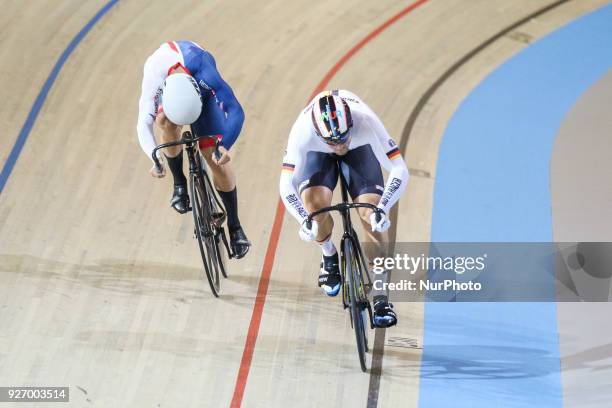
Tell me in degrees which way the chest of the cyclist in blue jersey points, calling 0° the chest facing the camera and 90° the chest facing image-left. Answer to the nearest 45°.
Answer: approximately 0°

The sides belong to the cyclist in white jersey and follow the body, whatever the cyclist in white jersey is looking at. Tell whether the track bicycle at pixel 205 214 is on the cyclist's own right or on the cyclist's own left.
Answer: on the cyclist's own right

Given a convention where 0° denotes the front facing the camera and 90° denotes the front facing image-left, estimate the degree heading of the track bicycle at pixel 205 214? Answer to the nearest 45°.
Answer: approximately 0°

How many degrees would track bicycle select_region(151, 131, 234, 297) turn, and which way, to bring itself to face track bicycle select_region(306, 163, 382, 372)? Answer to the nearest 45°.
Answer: approximately 45° to its left

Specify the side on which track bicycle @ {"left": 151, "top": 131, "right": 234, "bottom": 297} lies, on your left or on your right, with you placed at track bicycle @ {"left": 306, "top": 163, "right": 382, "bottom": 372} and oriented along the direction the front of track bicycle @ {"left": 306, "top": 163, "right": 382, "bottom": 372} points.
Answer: on your right

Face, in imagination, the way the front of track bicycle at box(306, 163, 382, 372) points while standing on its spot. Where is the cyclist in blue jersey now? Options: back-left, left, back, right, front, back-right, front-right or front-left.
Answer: right
